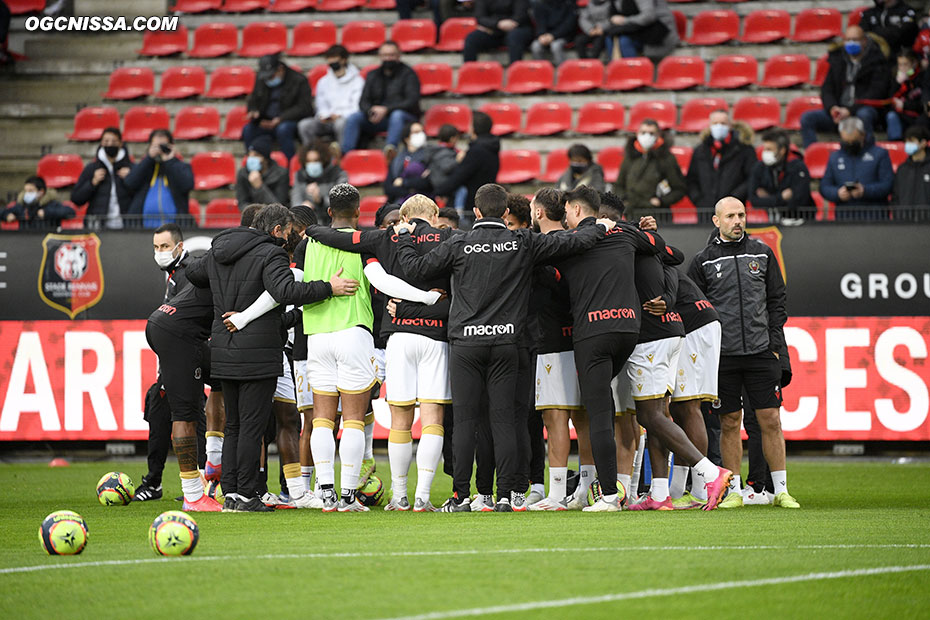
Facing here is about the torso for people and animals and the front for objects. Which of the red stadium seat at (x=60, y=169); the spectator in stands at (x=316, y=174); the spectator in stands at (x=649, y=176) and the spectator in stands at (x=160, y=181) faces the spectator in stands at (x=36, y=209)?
the red stadium seat

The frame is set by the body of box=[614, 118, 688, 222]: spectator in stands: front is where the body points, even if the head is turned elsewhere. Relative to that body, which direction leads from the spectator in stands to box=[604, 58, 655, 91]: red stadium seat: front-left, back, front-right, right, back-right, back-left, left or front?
back

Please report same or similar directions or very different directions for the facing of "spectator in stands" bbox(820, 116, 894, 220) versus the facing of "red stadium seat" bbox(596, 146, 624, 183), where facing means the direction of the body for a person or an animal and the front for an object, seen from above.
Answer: same or similar directions

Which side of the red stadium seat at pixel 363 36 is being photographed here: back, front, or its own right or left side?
front

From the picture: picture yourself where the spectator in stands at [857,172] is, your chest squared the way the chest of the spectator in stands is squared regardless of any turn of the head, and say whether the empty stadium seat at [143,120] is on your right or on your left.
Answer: on your right

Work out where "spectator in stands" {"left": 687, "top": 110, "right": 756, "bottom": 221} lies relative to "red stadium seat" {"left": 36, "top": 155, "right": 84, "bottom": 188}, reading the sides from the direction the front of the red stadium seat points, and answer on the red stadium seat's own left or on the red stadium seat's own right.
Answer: on the red stadium seat's own left

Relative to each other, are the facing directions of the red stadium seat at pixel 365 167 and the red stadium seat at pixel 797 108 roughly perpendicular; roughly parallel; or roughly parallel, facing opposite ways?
roughly parallel

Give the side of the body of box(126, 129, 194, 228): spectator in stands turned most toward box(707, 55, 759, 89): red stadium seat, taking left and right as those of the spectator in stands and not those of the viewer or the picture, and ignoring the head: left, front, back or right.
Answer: left

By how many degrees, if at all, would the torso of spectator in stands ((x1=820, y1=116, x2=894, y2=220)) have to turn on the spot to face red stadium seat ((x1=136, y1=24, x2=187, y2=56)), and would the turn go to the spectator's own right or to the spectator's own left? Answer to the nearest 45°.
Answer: approximately 90° to the spectator's own right

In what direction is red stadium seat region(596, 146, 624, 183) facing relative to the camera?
toward the camera

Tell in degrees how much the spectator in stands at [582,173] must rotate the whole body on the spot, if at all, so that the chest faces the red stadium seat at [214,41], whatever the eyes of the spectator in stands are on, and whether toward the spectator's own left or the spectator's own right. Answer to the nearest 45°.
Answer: approximately 135° to the spectator's own right

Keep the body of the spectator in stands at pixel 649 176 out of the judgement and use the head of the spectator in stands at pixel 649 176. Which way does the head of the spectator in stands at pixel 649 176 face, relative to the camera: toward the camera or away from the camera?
toward the camera

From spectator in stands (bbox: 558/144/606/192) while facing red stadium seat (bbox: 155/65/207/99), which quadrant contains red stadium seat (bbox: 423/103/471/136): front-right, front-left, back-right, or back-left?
front-right

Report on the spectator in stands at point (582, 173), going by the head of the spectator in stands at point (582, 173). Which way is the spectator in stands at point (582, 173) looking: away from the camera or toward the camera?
toward the camera

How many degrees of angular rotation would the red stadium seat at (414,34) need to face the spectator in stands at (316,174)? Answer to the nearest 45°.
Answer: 0° — it already faces them

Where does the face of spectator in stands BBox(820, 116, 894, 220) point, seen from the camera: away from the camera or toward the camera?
toward the camera

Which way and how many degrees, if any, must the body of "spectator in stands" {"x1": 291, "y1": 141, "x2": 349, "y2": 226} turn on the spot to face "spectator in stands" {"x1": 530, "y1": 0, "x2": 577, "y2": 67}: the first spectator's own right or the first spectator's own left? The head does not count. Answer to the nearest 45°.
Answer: approximately 135° to the first spectator's own left

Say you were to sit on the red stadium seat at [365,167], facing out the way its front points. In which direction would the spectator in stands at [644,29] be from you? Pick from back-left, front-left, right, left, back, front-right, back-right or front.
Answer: left
